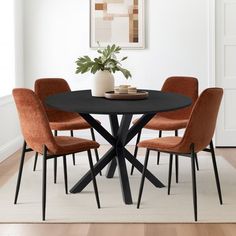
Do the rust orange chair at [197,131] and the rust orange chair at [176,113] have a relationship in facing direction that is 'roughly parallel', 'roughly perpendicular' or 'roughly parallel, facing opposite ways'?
roughly perpendicular

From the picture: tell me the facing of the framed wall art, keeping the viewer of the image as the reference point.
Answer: facing the viewer

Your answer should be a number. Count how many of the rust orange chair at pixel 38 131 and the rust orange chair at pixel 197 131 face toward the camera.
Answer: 0

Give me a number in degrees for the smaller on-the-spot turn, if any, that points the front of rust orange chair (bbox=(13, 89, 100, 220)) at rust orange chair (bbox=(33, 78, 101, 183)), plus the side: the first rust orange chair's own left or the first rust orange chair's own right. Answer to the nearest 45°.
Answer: approximately 45° to the first rust orange chair's own left

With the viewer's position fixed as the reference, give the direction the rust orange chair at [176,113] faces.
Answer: facing the viewer and to the left of the viewer

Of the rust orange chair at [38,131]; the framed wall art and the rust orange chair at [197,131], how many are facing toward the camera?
1

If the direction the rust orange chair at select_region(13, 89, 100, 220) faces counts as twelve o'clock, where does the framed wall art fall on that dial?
The framed wall art is roughly at 11 o'clock from the rust orange chair.

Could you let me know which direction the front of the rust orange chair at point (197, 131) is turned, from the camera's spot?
facing away from the viewer and to the left of the viewer

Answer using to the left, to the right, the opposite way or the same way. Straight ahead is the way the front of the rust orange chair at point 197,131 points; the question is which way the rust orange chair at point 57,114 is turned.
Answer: the opposite way

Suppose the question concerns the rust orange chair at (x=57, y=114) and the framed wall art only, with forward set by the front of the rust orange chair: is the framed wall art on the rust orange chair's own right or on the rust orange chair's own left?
on the rust orange chair's own left

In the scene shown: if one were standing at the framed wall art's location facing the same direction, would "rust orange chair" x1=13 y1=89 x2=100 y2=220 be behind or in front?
in front

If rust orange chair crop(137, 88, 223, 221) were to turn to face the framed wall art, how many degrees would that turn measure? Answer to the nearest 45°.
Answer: approximately 45° to its right

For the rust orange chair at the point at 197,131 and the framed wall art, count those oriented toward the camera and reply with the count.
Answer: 1

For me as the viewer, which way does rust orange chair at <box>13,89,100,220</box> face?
facing away from the viewer and to the right of the viewer

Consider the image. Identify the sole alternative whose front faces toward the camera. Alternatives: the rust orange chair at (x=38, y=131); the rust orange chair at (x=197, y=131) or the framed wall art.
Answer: the framed wall art

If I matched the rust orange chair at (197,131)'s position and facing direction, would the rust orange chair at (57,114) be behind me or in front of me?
in front

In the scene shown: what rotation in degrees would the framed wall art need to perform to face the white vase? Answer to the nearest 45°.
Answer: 0° — it already faces it

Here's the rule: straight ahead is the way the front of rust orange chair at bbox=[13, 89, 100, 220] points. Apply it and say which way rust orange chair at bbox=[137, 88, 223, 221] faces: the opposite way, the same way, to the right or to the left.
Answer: to the left

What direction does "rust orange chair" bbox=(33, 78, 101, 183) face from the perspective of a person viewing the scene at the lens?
facing the viewer and to the right of the viewer
